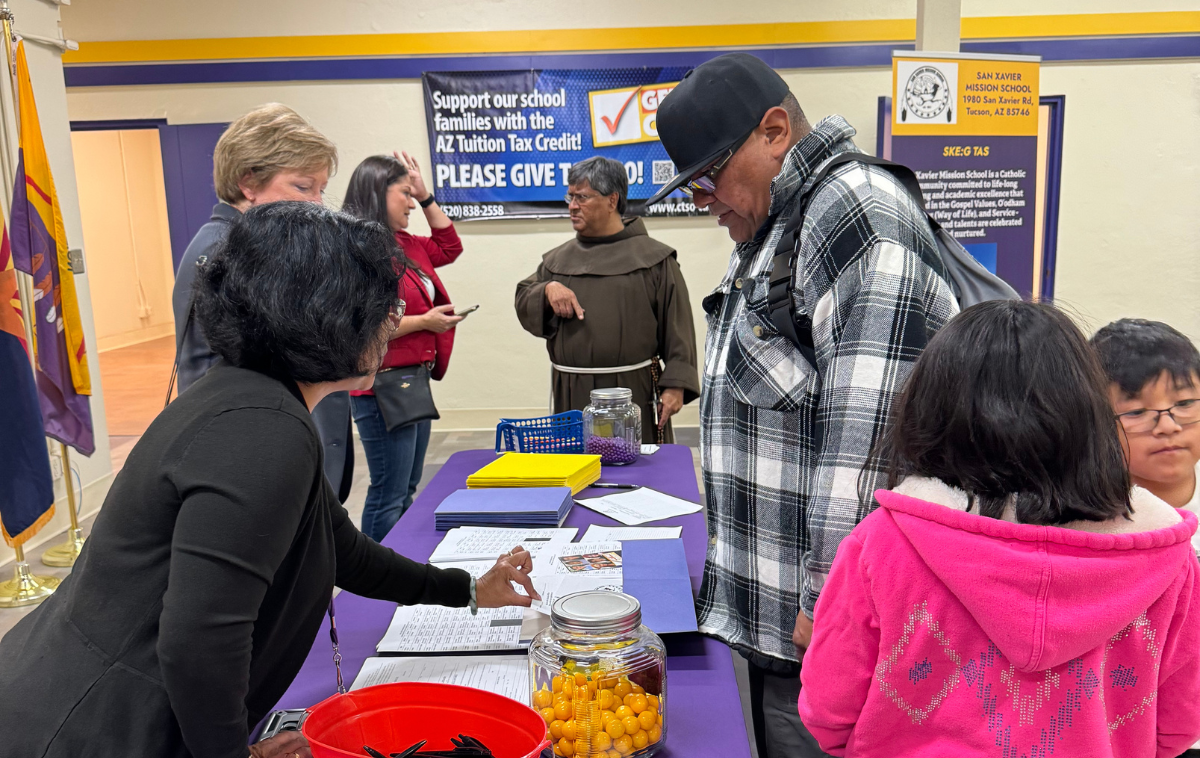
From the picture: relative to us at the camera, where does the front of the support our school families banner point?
facing the viewer

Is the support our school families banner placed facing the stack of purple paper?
yes

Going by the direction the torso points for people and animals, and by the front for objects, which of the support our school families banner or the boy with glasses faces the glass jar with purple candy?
the support our school families banner

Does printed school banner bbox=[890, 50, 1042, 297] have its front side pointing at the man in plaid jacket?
yes

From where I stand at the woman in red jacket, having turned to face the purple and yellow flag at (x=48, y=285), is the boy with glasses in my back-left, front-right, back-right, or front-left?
back-left

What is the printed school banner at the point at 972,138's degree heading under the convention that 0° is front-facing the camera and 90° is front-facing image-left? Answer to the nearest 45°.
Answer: approximately 0°

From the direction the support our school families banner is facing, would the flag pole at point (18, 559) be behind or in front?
in front

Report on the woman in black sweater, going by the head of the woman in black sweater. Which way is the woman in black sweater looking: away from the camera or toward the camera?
away from the camera

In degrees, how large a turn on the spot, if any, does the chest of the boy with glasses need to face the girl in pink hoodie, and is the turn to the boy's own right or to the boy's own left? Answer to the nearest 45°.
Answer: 0° — they already face them

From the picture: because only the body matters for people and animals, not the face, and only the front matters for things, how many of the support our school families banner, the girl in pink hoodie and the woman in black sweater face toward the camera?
1

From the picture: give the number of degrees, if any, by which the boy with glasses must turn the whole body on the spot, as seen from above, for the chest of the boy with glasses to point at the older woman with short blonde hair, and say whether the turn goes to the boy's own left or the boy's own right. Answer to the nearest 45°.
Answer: approximately 90° to the boy's own right

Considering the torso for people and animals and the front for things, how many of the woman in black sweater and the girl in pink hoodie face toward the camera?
0

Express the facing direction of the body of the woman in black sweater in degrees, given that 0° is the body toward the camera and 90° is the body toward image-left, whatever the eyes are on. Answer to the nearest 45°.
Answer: approximately 225°
